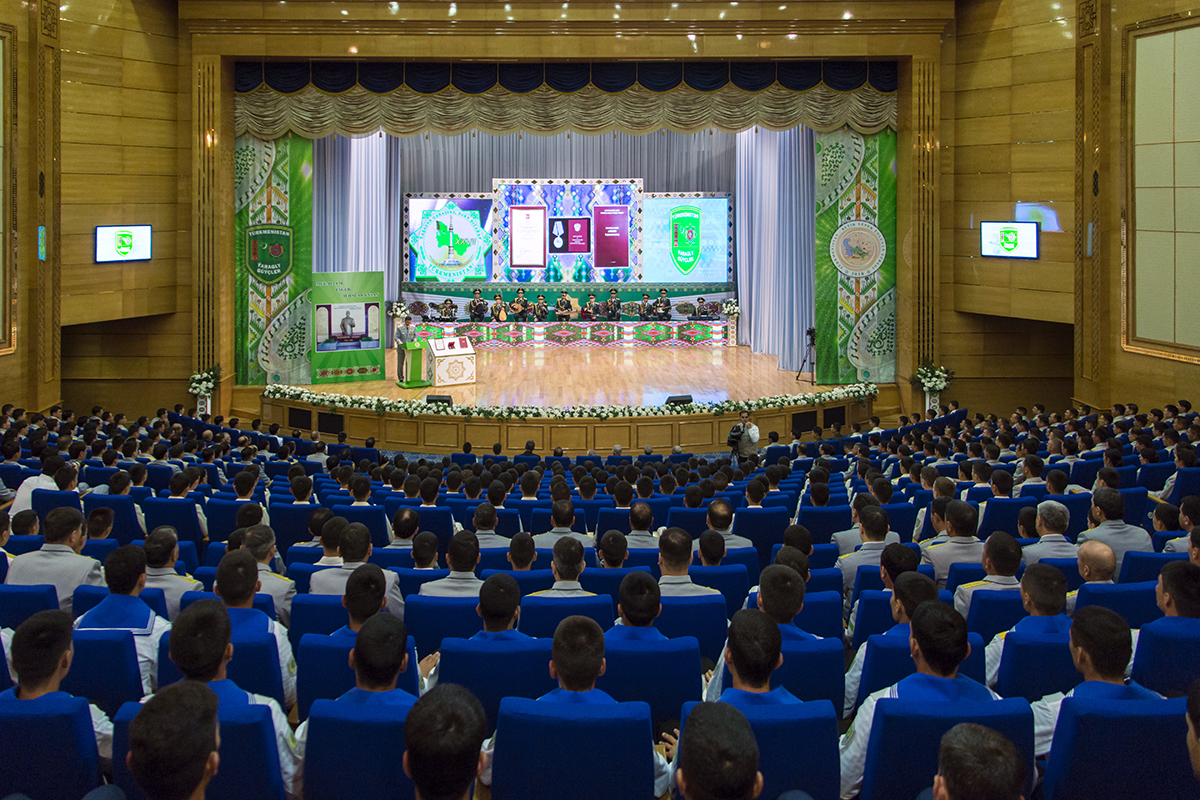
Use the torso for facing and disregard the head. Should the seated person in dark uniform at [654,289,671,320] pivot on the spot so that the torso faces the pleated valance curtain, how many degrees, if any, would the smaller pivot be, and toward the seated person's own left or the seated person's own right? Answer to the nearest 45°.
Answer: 0° — they already face it

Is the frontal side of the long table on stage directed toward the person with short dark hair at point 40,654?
yes

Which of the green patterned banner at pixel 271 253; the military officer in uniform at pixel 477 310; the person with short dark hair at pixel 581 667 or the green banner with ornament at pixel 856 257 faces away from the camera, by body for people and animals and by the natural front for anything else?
the person with short dark hair

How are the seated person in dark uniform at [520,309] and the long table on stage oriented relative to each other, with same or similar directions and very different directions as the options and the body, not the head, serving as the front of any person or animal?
same or similar directions

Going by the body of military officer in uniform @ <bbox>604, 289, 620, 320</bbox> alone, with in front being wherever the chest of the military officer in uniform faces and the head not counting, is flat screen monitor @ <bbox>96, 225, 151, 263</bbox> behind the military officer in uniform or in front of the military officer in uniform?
in front

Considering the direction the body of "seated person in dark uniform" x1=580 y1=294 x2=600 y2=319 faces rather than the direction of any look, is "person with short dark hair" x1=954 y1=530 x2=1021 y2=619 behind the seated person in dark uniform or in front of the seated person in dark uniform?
in front

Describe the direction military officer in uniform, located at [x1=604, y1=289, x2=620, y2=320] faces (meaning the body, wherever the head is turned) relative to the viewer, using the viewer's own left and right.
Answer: facing the viewer

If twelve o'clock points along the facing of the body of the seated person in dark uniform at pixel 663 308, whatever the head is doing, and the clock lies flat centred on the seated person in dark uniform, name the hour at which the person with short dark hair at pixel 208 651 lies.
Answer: The person with short dark hair is roughly at 12 o'clock from the seated person in dark uniform.

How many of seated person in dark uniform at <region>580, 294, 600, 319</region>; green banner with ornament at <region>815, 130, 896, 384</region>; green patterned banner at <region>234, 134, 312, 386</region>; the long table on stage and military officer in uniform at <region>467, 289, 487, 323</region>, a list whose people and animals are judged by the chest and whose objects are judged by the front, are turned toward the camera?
5

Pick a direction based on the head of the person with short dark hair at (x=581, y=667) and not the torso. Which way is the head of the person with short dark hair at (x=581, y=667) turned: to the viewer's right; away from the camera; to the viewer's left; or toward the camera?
away from the camera

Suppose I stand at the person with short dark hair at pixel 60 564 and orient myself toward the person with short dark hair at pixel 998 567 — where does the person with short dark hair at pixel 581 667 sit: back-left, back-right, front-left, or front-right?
front-right

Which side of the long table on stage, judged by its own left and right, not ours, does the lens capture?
front

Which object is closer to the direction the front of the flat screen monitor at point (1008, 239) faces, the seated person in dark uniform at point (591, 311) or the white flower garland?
the white flower garland

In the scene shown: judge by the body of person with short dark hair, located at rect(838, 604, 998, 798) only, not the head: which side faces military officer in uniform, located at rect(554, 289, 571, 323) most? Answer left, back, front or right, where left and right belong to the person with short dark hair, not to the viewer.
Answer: front

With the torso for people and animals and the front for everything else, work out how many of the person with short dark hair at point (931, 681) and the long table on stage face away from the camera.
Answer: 1

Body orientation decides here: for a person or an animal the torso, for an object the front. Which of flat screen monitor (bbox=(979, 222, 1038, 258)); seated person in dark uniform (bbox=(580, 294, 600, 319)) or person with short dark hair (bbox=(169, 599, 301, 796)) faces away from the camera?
the person with short dark hair

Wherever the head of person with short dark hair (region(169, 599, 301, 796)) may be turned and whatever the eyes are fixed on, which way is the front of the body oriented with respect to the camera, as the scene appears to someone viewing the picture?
away from the camera

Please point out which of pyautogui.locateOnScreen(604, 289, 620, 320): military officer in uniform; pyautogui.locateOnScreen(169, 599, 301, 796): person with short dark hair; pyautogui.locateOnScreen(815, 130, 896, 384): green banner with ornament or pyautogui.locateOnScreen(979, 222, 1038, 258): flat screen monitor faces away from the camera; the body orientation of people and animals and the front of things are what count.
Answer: the person with short dark hair
